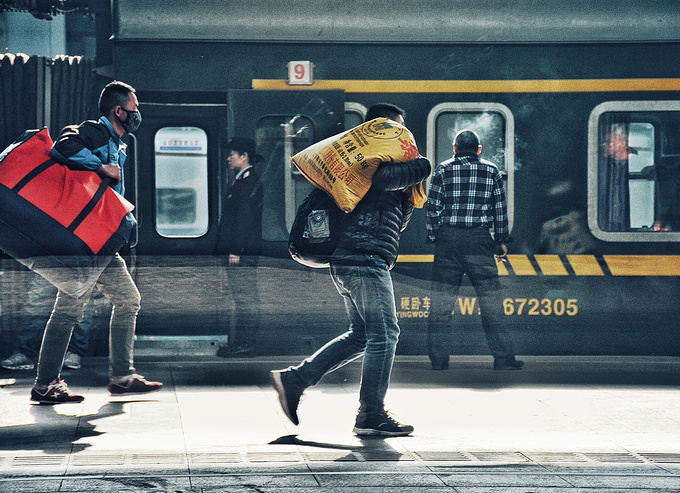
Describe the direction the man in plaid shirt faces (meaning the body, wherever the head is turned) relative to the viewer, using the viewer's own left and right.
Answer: facing away from the viewer

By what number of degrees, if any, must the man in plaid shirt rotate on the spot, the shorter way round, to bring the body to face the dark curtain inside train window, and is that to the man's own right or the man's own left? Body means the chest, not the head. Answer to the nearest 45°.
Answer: approximately 45° to the man's own right

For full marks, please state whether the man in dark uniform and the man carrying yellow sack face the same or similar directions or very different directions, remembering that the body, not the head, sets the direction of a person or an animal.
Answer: very different directions

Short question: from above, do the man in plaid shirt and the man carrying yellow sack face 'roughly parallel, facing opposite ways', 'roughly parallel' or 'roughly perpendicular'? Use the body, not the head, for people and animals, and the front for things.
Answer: roughly perpendicular

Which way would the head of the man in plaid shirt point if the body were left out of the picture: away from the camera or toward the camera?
away from the camera

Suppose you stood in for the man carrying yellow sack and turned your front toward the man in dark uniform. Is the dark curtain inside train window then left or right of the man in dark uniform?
right

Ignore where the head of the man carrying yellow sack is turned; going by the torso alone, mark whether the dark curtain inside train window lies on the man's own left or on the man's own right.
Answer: on the man's own left

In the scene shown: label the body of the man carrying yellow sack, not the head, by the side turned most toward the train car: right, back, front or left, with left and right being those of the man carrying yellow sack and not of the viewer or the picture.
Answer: left

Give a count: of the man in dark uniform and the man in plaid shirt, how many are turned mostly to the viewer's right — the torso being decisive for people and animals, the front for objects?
0

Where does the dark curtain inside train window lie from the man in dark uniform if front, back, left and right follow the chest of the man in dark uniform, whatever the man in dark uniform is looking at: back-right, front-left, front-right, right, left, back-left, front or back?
back

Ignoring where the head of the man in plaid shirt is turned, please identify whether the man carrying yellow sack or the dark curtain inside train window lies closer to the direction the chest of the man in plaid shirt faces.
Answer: the dark curtain inside train window
